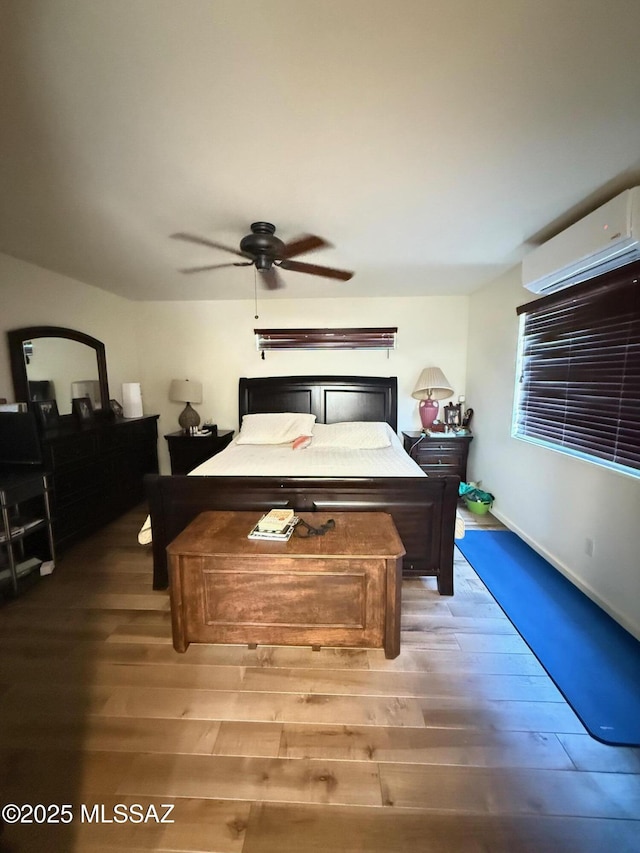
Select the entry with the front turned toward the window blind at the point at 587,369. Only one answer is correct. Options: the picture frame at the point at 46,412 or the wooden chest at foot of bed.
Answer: the picture frame

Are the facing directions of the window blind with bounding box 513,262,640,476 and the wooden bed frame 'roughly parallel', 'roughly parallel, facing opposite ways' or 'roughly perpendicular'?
roughly perpendicular

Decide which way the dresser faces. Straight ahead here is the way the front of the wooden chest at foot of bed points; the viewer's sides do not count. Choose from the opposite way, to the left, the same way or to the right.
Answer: to the left

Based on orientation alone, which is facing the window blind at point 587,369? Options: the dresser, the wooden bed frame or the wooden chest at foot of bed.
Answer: the dresser

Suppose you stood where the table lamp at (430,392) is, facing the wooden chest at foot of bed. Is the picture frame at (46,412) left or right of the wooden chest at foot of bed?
right

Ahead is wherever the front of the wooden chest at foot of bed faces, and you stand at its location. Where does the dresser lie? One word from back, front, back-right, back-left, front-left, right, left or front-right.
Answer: back-right

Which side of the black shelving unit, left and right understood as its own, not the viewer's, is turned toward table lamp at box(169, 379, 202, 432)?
left

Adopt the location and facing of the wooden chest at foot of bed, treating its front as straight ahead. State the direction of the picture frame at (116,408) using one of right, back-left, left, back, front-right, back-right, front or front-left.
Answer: back-right

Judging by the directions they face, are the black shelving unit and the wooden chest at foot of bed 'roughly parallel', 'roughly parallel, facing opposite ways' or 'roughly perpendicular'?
roughly perpendicular

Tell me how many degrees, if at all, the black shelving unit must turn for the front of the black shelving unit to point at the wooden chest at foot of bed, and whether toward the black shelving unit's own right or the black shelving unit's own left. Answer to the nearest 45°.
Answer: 0° — it already faces it

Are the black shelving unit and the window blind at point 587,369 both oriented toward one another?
yes
